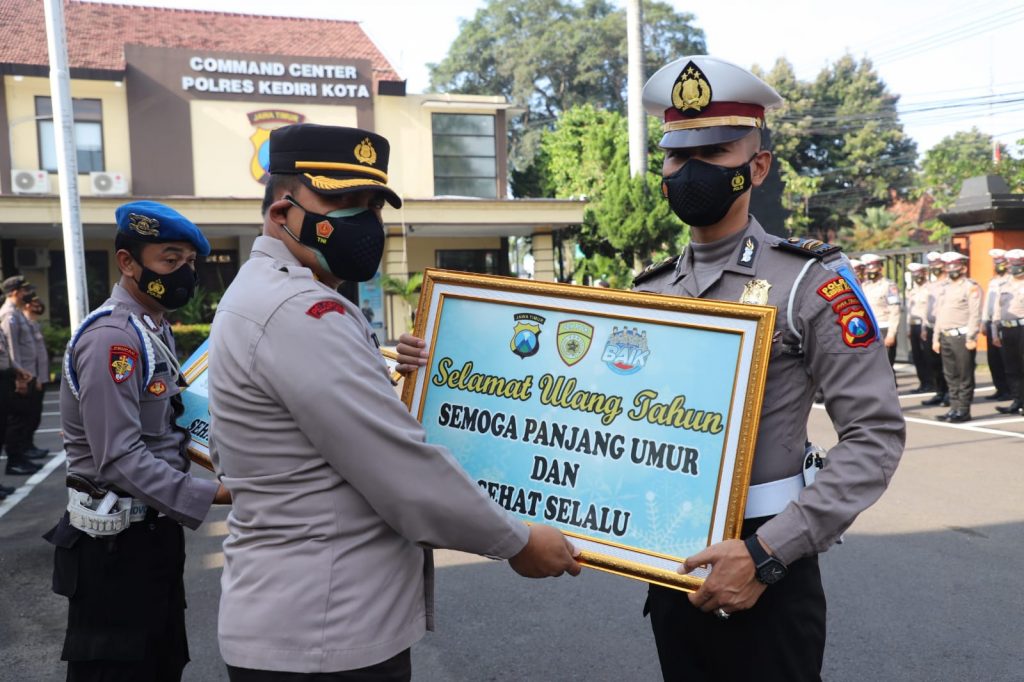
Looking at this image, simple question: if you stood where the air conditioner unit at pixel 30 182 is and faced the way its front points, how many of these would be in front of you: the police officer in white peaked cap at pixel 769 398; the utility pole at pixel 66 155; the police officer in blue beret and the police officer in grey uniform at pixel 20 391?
4

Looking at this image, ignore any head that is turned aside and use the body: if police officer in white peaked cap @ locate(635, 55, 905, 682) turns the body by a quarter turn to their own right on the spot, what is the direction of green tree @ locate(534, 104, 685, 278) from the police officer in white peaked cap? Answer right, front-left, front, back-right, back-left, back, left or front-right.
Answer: front-right

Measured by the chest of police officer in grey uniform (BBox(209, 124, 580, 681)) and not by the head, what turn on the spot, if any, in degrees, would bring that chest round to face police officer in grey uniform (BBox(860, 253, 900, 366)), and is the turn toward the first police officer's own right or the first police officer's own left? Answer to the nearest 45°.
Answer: approximately 45° to the first police officer's own left

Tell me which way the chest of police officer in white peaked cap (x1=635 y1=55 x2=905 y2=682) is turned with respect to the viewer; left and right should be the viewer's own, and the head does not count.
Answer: facing the viewer and to the left of the viewer

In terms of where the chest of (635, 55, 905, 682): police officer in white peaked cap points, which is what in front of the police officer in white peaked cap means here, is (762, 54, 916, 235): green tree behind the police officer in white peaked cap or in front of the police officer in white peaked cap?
behind

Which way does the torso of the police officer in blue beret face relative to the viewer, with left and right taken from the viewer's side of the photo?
facing the viewer and to the right of the viewer

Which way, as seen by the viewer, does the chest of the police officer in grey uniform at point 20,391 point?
to the viewer's right

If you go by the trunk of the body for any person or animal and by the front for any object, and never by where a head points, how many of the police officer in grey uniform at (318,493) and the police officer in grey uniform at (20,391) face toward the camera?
0

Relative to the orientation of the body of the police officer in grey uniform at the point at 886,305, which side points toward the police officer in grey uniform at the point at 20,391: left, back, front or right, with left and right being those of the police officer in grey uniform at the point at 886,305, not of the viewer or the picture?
front

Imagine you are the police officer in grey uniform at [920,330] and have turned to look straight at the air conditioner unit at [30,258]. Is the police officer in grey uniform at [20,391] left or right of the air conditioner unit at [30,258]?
left

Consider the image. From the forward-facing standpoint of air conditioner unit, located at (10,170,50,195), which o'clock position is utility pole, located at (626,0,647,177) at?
The utility pole is roughly at 10 o'clock from the air conditioner unit.

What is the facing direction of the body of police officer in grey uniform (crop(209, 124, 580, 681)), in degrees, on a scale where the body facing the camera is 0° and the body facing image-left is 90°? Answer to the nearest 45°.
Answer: approximately 270°

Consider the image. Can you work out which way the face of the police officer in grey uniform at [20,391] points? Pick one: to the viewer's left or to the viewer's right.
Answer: to the viewer's right
